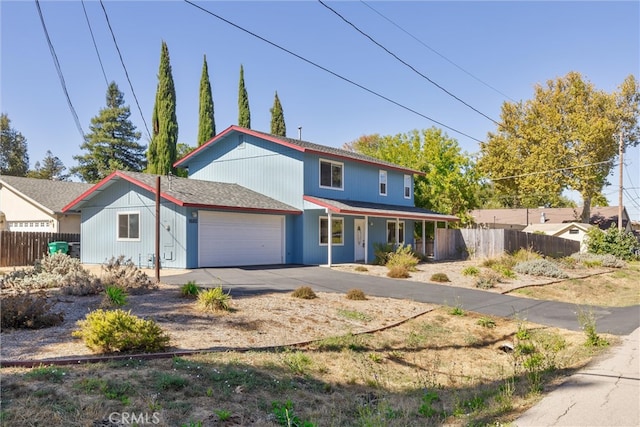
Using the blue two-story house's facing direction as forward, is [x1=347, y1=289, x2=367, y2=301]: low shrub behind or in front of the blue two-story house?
in front

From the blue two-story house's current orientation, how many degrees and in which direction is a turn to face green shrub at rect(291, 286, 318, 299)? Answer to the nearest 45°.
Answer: approximately 45° to its right

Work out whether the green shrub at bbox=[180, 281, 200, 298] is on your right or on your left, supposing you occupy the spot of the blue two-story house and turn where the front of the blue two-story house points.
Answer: on your right

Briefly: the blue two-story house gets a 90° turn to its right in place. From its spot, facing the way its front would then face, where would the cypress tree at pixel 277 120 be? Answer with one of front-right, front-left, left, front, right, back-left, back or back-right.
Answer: back-right

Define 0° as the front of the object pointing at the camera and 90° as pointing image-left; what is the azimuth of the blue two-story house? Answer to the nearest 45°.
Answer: approximately 315°

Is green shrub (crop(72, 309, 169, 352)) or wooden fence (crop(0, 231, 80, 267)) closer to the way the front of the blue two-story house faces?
the green shrub

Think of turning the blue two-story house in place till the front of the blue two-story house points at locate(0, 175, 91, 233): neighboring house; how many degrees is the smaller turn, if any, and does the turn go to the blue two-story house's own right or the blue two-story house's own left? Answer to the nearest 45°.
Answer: approximately 180°

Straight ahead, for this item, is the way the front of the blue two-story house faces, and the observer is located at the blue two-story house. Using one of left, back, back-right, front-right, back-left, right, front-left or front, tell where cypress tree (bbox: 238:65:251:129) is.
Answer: back-left

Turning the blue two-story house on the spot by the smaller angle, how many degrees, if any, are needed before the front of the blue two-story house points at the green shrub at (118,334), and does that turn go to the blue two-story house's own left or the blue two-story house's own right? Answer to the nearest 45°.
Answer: approximately 45° to the blue two-story house's own right

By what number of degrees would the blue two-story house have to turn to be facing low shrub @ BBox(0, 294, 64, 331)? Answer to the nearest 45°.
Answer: approximately 45° to its right

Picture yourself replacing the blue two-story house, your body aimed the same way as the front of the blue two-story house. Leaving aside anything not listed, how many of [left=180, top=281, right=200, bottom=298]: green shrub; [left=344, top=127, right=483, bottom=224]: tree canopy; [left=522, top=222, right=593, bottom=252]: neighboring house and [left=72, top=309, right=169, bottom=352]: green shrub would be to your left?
2

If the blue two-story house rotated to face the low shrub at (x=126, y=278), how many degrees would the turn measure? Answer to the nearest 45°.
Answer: approximately 45° to its right

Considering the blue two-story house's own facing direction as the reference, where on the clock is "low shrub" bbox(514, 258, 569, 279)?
The low shrub is roughly at 11 o'clock from the blue two-story house.

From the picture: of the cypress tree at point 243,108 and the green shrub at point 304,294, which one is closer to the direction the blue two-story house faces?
the green shrub

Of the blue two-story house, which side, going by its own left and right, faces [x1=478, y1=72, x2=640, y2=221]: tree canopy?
left
